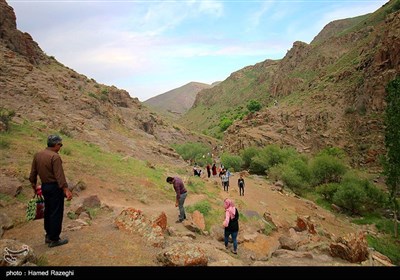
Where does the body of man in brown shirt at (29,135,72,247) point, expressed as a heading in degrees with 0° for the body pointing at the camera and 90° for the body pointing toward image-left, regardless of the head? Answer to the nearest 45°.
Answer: approximately 225°

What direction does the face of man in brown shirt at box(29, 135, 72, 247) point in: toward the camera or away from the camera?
away from the camera

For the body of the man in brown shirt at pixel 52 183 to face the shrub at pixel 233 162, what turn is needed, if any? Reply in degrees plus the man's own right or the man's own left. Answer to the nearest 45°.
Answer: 0° — they already face it

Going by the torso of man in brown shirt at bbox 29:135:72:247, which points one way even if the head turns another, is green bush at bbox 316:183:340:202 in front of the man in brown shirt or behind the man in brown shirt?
in front

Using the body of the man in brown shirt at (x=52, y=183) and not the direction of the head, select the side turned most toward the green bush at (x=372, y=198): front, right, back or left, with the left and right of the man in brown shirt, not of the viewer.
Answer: front

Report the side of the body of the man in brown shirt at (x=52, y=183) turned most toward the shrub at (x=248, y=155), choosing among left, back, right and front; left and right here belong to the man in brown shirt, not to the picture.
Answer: front

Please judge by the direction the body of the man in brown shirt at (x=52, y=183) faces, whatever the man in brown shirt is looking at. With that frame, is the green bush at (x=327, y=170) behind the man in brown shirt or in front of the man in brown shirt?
in front

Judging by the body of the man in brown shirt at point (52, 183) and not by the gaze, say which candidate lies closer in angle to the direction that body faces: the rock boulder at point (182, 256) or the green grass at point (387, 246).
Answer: the green grass

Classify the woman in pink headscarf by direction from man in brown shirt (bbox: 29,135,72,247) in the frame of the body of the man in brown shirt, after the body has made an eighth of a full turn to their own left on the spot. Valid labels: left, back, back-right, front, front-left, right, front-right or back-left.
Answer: right

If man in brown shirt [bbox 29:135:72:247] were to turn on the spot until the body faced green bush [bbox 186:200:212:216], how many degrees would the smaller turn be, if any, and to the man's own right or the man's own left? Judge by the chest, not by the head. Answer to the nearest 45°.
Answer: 0° — they already face it
